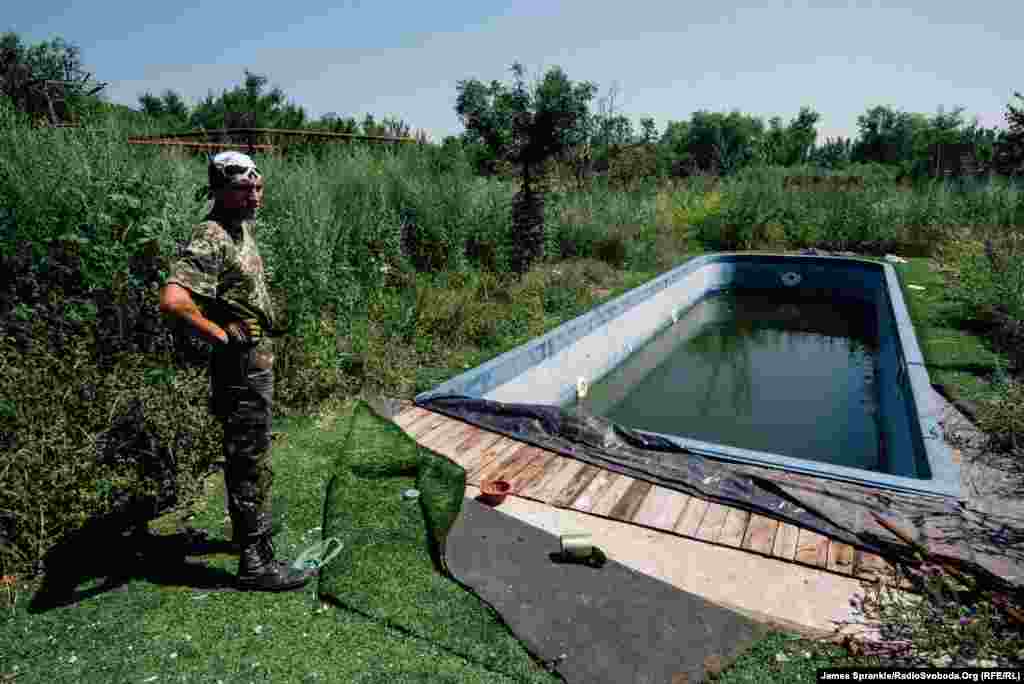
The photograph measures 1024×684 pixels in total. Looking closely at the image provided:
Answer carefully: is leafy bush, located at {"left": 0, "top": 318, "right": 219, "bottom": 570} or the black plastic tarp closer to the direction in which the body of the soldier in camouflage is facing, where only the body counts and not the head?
the black plastic tarp

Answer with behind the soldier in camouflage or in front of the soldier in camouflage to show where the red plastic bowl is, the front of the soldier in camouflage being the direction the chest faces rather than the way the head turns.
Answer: in front

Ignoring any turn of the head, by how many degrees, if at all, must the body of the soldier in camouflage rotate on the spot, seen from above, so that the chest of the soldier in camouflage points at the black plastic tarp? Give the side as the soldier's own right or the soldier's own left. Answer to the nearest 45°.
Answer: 0° — they already face it

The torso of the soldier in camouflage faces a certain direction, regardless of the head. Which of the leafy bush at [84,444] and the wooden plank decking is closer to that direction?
the wooden plank decking

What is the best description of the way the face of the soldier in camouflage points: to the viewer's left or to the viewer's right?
to the viewer's right

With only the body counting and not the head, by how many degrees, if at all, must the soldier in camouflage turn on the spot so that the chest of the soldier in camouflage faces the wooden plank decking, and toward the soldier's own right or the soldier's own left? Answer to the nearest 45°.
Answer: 0° — they already face it

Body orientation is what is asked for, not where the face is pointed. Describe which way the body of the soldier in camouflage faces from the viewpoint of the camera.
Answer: to the viewer's right

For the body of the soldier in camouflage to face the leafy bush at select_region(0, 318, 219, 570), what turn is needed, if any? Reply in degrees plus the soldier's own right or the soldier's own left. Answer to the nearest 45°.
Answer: approximately 135° to the soldier's own left
